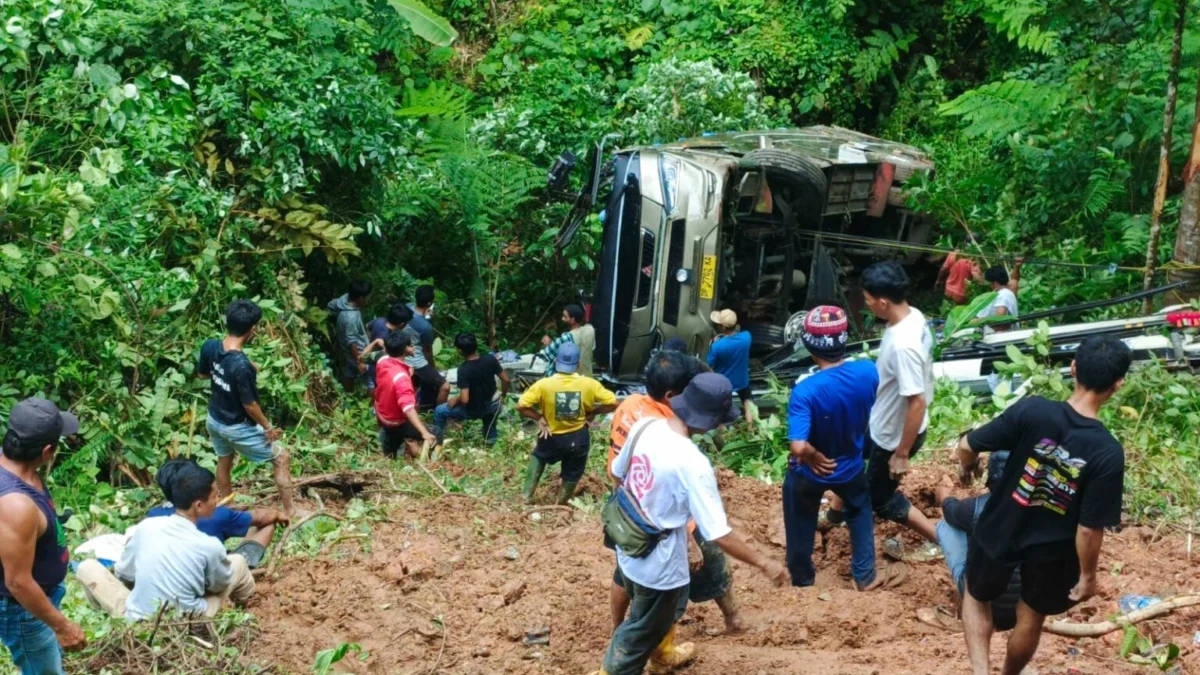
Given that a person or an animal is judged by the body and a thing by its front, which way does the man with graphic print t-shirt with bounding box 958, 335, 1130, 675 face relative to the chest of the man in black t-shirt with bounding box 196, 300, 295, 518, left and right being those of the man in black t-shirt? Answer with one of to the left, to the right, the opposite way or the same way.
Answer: the same way

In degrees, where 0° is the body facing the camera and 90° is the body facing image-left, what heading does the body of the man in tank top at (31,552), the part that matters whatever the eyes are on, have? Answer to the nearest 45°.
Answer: approximately 270°

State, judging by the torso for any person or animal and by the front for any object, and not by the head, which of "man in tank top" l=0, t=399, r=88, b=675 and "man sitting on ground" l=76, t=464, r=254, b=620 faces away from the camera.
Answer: the man sitting on ground

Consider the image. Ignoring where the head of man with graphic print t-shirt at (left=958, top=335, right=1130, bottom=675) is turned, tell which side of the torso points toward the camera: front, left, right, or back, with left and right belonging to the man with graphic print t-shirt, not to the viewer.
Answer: back

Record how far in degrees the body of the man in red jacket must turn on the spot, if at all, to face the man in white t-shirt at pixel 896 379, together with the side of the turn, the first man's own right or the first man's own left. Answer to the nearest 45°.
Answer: approximately 90° to the first man's own right

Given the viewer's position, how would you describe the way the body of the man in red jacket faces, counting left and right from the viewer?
facing away from the viewer and to the right of the viewer

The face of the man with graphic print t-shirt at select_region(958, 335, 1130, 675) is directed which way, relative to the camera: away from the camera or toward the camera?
away from the camera

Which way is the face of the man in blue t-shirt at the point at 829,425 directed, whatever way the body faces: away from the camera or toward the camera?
away from the camera

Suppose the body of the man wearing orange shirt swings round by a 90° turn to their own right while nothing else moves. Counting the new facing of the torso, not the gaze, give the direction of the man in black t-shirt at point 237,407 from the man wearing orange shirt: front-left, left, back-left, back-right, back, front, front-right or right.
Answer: back

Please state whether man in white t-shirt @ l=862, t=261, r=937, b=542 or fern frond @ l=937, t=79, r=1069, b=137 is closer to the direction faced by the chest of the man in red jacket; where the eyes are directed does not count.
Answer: the fern frond

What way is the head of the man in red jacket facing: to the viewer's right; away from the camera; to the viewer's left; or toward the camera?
away from the camera

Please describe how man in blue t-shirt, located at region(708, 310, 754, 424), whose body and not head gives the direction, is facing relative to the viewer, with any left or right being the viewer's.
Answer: facing away from the viewer and to the left of the viewer

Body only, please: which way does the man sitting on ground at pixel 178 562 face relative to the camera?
away from the camera
